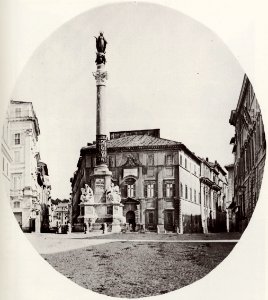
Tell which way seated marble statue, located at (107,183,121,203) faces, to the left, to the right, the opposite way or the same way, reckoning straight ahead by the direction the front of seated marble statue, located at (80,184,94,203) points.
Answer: to the left

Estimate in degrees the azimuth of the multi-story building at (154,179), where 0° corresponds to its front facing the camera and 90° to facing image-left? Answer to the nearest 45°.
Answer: approximately 0°

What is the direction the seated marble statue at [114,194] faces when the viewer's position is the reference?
facing the viewer and to the right of the viewer

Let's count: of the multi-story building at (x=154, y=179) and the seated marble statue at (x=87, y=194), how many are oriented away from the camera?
0
